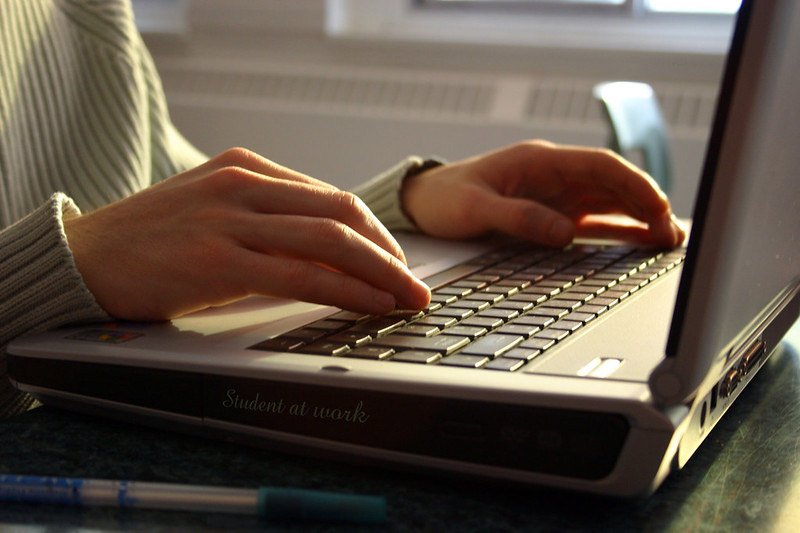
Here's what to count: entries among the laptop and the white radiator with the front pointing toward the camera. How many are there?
1

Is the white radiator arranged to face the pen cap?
yes

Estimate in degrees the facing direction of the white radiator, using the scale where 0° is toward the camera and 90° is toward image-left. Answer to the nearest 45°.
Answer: approximately 0°
